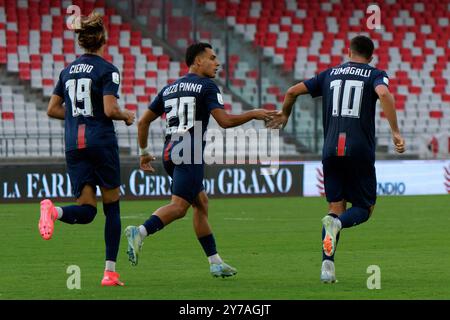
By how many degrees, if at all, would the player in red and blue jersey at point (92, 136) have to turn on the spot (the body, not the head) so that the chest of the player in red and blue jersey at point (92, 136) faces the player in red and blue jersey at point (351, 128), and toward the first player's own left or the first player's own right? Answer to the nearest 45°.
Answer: approximately 45° to the first player's own right

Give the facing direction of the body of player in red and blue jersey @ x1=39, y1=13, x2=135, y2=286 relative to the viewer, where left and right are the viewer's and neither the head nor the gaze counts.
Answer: facing away from the viewer and to the right of the viewer

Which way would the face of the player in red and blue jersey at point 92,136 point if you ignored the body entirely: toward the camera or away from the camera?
away from the camera
